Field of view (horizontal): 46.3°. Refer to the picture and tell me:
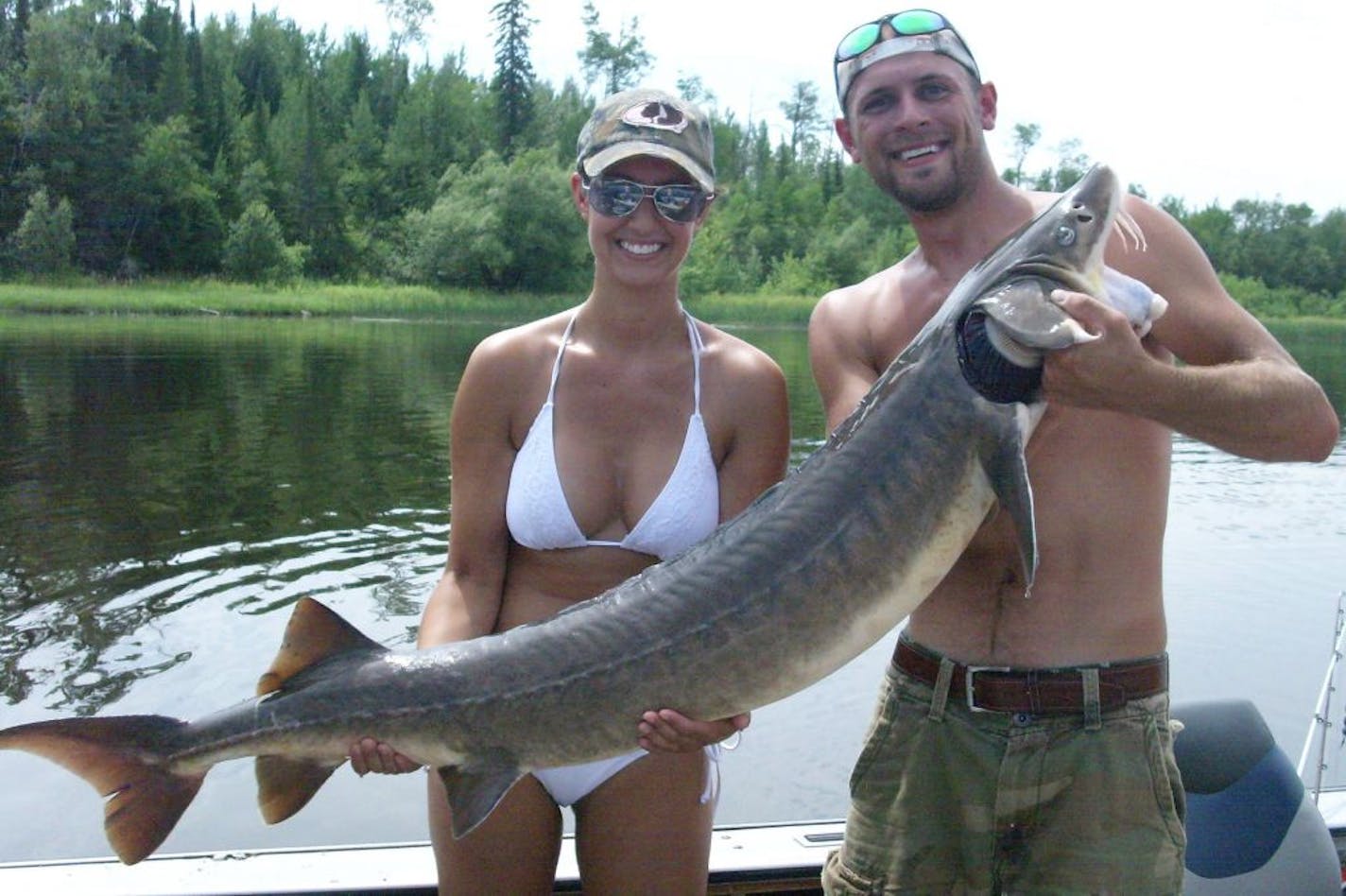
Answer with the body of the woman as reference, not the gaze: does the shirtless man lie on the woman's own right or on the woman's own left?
on the woman's own left

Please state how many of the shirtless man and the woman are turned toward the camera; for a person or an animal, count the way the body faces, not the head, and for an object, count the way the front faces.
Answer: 2

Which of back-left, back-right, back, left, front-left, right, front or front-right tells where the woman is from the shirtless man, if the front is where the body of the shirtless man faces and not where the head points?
right

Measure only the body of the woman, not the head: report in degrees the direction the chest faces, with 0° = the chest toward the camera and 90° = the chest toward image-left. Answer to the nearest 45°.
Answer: approximately 0°

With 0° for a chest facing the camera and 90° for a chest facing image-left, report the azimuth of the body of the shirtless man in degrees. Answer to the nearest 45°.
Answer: approximately 0°
